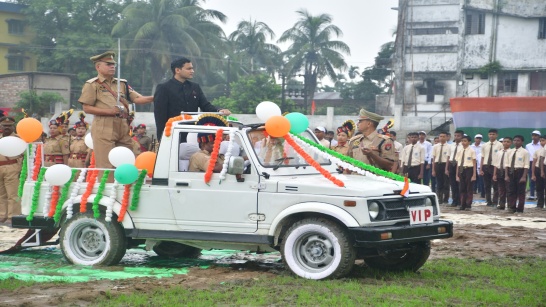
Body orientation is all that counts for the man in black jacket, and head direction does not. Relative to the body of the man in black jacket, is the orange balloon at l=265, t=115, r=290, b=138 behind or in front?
in front

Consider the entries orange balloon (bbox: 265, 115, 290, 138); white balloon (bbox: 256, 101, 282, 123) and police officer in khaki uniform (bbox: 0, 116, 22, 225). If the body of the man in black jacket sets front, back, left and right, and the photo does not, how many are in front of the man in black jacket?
2

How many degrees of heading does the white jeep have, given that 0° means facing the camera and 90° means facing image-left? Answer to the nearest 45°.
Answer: approximately 315°

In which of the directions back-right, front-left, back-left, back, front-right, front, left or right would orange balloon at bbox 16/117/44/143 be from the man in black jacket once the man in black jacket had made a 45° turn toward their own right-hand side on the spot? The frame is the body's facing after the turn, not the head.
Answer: right

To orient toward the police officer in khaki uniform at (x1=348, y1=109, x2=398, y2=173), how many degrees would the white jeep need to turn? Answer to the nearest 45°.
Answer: approximately 90° to its left

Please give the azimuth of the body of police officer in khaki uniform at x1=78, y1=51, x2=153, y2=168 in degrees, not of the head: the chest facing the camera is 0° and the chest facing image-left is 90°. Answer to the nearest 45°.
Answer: approximately 315°

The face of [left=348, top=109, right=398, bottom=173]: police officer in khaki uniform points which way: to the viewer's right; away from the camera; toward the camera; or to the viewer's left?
to the viewer's left
